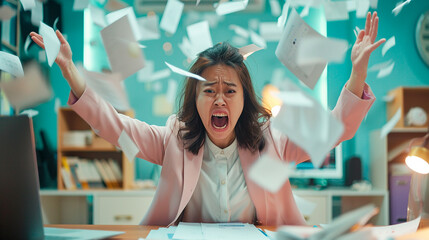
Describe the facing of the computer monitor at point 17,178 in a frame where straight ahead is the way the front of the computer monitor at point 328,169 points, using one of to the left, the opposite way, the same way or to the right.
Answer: the opposite way

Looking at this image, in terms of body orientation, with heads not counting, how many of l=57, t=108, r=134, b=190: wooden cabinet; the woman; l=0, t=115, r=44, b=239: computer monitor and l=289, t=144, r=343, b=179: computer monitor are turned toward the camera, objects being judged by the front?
3

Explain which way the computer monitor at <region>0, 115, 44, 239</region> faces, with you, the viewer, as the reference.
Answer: facing away from the viewer and to the right of the viewer

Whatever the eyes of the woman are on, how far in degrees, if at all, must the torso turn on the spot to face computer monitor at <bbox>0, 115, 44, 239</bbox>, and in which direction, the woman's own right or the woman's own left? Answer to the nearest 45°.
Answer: approximately 45° to the woman's own right

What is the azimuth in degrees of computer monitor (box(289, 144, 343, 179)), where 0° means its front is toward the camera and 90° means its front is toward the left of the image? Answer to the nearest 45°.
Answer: approximately 0°

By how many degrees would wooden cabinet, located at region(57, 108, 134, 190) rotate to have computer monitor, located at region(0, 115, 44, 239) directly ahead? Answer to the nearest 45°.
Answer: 0° — it already faces it

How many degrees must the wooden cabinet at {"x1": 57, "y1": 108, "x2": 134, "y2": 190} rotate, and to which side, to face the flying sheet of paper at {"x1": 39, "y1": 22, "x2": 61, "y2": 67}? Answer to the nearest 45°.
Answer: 0° — it already faces it

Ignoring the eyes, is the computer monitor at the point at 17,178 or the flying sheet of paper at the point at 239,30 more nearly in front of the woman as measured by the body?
the computer monitor
